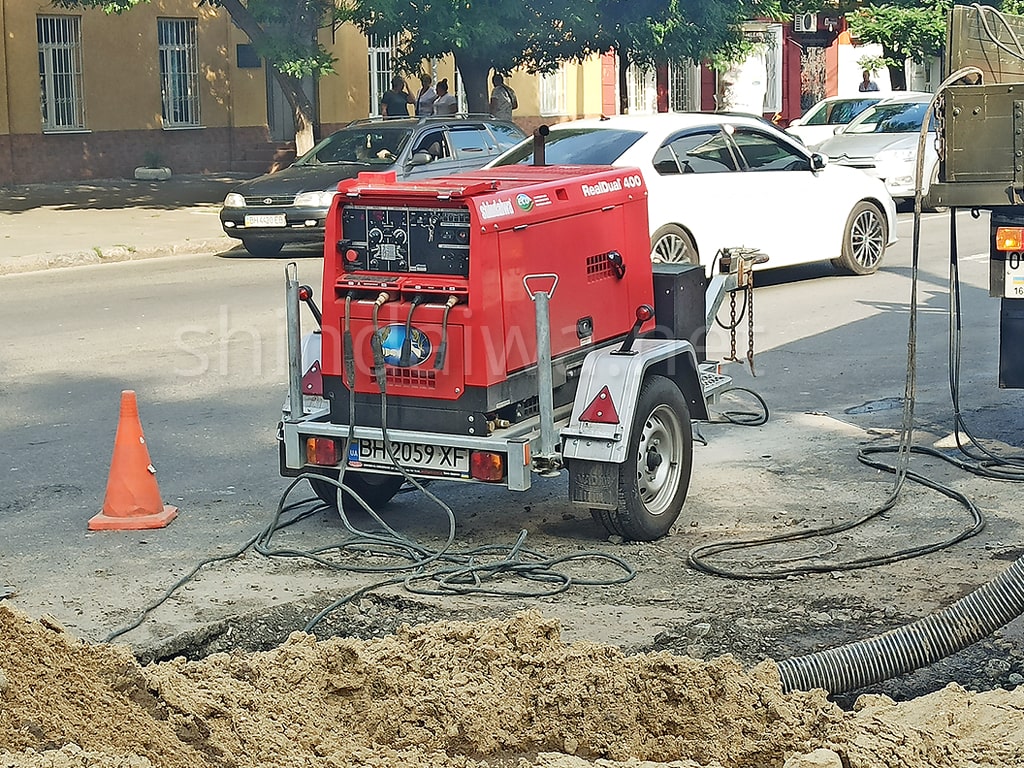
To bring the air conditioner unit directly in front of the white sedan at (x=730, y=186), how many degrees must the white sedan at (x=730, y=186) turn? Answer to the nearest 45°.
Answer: approximately 45° to its left

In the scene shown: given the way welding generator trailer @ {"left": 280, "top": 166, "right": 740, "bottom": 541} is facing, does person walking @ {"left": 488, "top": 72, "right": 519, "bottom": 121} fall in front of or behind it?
in front

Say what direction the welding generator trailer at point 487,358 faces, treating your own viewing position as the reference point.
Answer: facing away from the viewer and to the right of the viewer

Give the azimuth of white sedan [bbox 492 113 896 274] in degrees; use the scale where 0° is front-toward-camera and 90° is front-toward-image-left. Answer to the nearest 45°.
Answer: approximately 225°

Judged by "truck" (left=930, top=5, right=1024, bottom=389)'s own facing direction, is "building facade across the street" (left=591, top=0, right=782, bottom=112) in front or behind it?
in front

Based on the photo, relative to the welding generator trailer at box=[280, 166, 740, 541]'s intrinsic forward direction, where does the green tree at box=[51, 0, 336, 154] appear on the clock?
The green tree is roughly at 10 o'clock from the welding generator trailer.

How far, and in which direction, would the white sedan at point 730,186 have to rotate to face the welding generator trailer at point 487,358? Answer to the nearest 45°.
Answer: approximately 135° to its right

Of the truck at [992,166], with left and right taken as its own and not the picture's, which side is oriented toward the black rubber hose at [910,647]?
back

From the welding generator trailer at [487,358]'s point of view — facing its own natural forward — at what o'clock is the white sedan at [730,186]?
The white sedan is roughly at 11 o'clock from the welding generator trailer.

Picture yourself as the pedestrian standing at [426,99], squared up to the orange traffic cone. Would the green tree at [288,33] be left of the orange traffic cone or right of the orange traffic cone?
right

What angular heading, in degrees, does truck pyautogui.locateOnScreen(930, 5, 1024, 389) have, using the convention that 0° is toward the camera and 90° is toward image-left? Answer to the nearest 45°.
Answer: approximately 180°
